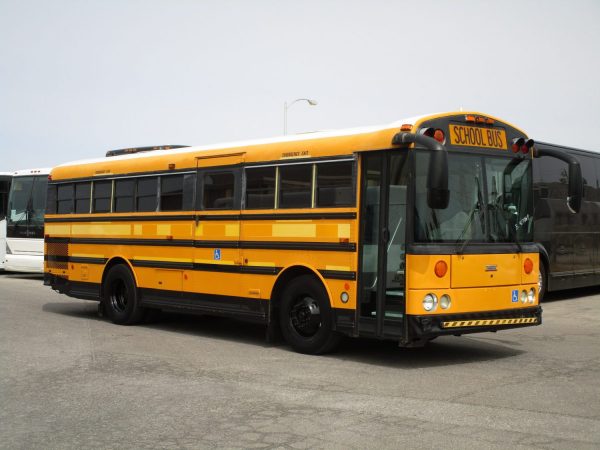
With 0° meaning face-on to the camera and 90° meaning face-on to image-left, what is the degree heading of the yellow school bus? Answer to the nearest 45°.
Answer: approximately 315°

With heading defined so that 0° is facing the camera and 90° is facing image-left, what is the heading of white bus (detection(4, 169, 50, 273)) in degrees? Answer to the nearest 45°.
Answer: approximately 0°

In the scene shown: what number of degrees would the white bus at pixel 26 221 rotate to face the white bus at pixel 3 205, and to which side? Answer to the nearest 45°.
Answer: approximately 135° to its right

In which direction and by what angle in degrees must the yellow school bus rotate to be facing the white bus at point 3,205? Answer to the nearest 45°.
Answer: approximately 180°

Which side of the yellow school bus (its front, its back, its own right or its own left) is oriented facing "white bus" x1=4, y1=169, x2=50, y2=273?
back
